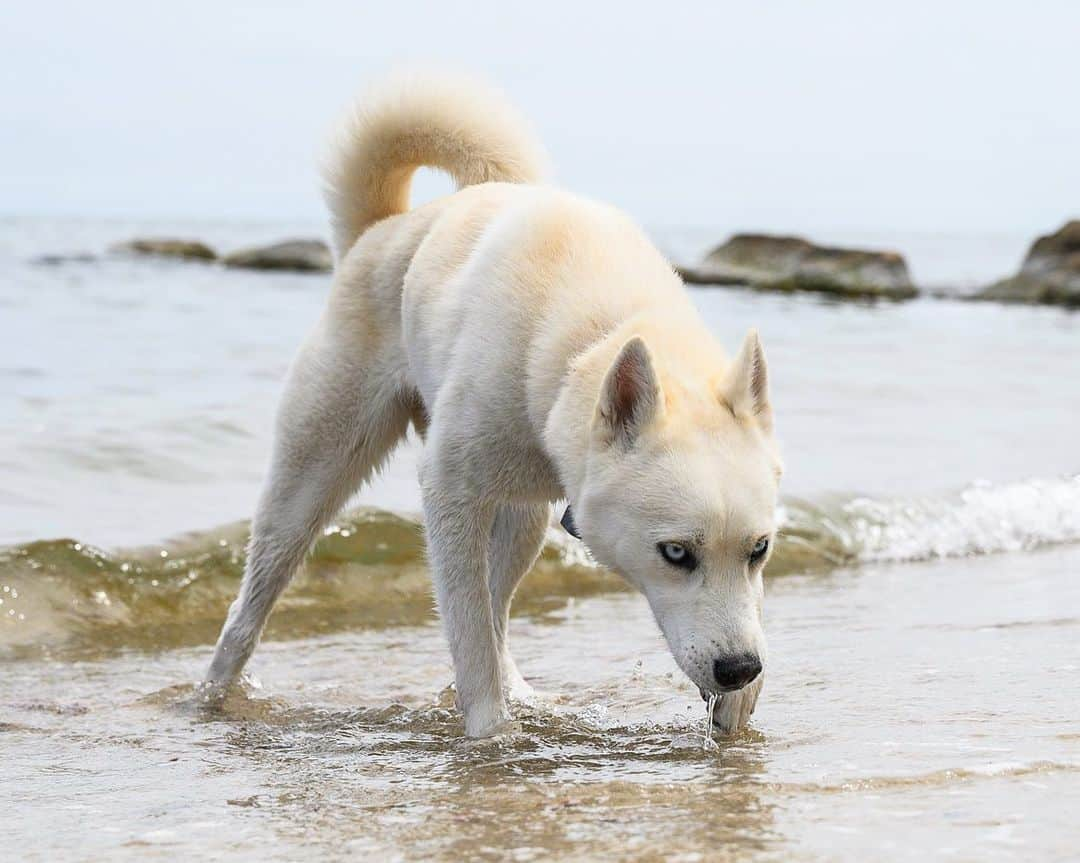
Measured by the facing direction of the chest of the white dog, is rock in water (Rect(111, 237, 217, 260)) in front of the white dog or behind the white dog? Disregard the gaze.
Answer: behind

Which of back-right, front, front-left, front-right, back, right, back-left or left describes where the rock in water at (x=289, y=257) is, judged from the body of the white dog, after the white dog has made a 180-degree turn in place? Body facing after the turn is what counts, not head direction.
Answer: front-right

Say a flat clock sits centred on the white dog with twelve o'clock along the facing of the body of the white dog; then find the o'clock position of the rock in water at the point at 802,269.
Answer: The rock in water is roughly at 8 o'clock from the white dog.

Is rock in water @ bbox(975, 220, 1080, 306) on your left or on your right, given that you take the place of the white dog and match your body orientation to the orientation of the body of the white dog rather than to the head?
on your left
